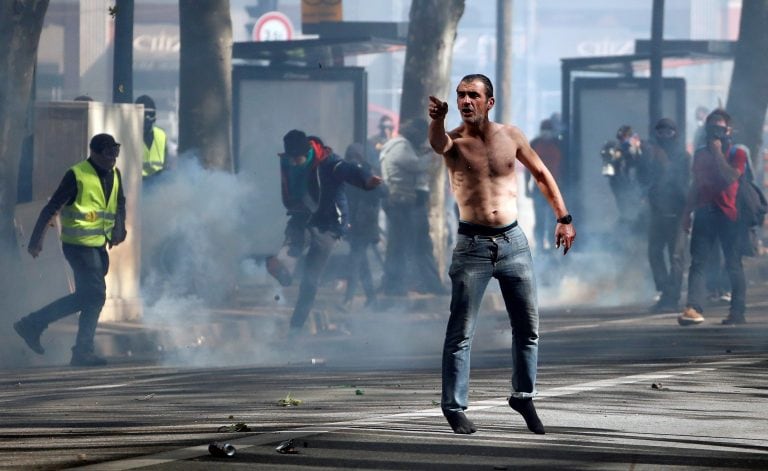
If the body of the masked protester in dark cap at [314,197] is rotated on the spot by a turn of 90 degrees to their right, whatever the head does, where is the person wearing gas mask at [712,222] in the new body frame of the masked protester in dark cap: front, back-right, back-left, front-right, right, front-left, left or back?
back-right

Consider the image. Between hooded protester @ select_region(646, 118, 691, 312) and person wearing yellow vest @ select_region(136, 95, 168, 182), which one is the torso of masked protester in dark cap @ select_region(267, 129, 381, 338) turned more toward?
the person wearing yellow vest

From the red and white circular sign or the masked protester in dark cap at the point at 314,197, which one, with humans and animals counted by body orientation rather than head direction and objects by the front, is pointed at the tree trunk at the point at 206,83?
the red and white circular sign

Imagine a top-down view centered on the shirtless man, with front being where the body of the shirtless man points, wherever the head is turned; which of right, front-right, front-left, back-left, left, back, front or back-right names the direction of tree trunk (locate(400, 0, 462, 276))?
back

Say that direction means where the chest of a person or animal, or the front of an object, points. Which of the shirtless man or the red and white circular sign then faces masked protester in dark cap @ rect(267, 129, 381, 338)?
the red and white circular sign

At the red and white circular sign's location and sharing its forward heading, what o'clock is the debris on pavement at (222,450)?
The debris on pavement is roughly at 12 o'clock from the red and white circular sign.

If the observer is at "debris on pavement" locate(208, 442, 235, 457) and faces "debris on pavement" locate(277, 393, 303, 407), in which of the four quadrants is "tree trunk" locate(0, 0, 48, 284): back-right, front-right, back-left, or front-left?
front-left

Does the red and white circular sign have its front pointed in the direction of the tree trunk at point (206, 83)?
yes

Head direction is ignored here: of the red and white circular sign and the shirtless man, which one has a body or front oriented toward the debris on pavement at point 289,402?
the red and white circular sign

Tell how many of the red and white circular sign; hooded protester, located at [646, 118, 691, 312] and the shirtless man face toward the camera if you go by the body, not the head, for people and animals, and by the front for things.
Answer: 3

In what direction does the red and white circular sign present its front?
toward the camera

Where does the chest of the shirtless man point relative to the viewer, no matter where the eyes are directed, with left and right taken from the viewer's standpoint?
facing the viewer

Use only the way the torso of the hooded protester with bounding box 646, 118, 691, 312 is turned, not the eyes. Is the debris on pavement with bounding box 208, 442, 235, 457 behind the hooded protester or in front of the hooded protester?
in front
